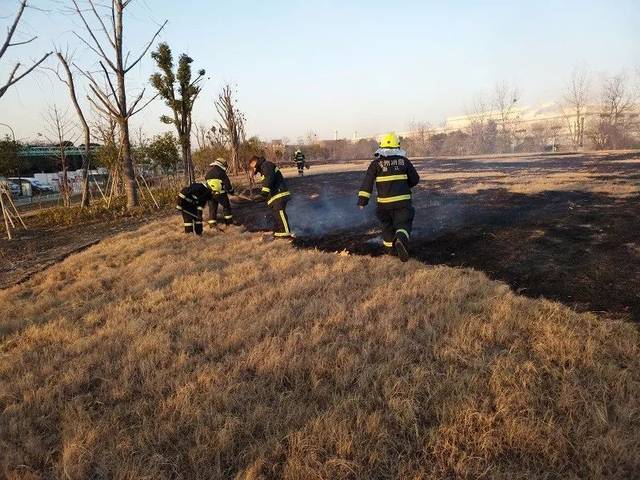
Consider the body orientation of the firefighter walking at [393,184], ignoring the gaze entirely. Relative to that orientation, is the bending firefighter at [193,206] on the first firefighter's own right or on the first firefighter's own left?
on the first firefighter's own left

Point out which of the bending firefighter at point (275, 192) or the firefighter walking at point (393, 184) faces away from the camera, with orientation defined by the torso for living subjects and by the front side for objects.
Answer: the firefighter walking

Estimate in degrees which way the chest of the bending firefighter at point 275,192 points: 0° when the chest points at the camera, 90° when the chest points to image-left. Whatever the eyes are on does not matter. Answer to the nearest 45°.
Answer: approximately 90°

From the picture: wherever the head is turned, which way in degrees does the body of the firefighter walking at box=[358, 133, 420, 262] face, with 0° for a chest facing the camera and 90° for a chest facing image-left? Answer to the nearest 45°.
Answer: approximately 180°

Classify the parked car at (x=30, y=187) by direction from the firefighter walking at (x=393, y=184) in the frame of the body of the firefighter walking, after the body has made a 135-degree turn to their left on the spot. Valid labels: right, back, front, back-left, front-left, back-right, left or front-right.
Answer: right

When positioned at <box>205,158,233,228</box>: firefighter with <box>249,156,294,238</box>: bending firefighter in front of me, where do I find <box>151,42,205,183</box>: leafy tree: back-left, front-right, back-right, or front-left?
back-left

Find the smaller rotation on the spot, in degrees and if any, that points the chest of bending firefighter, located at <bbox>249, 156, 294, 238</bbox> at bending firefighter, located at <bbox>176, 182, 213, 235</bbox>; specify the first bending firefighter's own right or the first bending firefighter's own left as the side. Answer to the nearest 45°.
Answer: approximately 45° to the first bending firefighter's own right

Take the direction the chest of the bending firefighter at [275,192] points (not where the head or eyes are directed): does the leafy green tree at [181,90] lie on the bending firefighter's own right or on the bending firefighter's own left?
on the bending firefighter's own right

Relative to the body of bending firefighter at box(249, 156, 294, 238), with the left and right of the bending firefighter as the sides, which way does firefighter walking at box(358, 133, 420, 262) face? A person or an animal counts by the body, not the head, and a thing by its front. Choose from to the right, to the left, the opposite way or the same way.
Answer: to the right

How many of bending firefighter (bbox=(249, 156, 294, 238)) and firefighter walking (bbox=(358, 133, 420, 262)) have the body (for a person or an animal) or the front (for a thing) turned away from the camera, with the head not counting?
1
